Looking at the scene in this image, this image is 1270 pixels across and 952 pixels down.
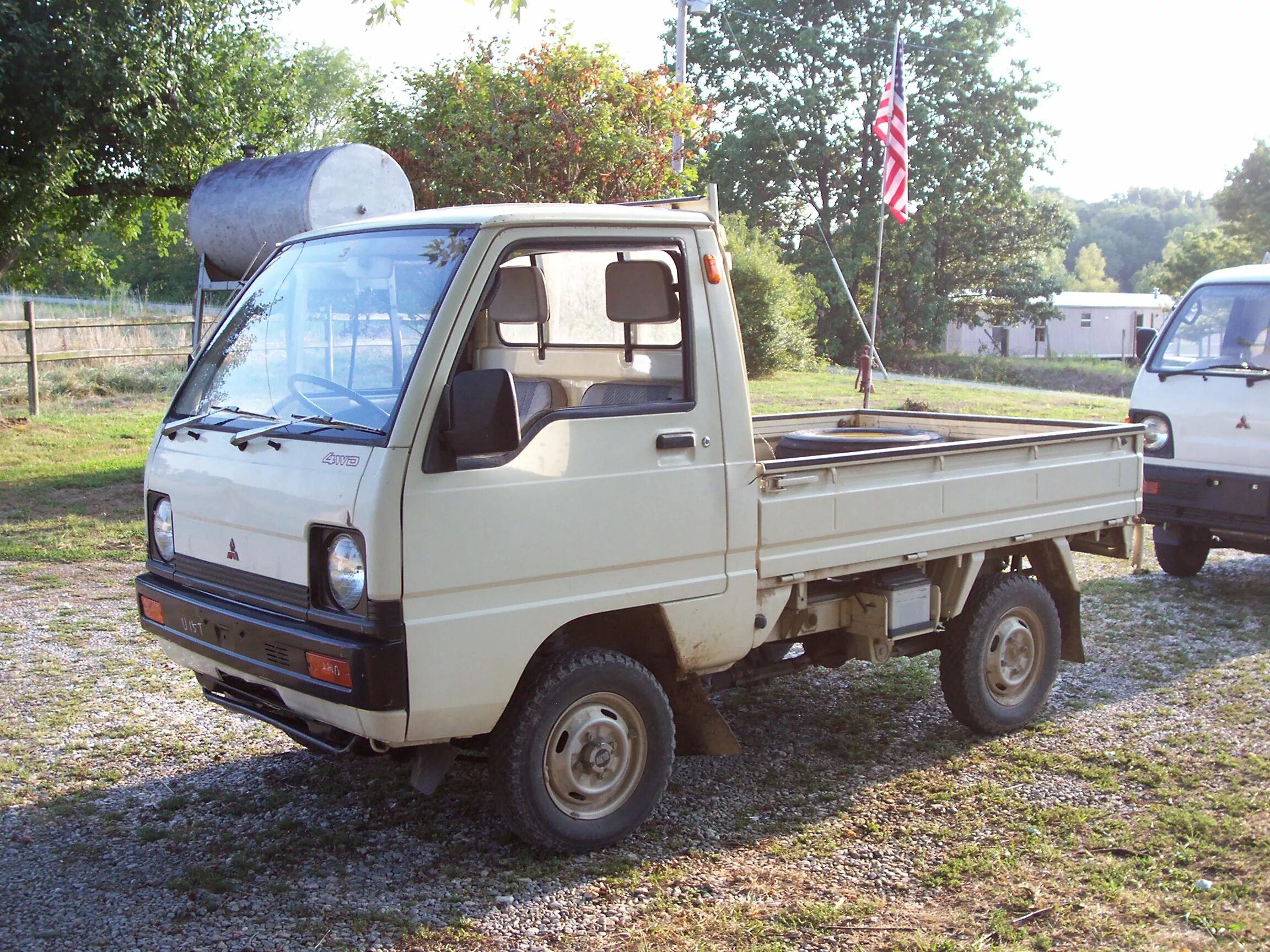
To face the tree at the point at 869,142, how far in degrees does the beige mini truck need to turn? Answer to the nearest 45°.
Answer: approximately 135° to its right

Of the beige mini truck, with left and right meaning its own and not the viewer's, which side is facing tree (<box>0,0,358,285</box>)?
right

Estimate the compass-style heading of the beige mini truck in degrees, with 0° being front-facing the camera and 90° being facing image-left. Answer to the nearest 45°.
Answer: approximately 45°

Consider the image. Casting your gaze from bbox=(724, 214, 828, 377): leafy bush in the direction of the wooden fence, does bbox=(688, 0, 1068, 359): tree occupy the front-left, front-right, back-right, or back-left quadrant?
back-right

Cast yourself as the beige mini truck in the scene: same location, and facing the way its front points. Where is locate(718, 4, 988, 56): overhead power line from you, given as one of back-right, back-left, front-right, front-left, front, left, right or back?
back-right

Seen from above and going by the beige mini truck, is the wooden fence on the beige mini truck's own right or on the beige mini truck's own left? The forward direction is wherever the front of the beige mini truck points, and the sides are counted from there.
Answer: on the beige mini truck's own right

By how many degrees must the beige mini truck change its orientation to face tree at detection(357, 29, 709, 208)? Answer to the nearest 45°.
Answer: approximately 135° to its right

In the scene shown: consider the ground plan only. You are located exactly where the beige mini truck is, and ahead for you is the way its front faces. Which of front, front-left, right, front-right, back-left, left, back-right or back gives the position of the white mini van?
back
